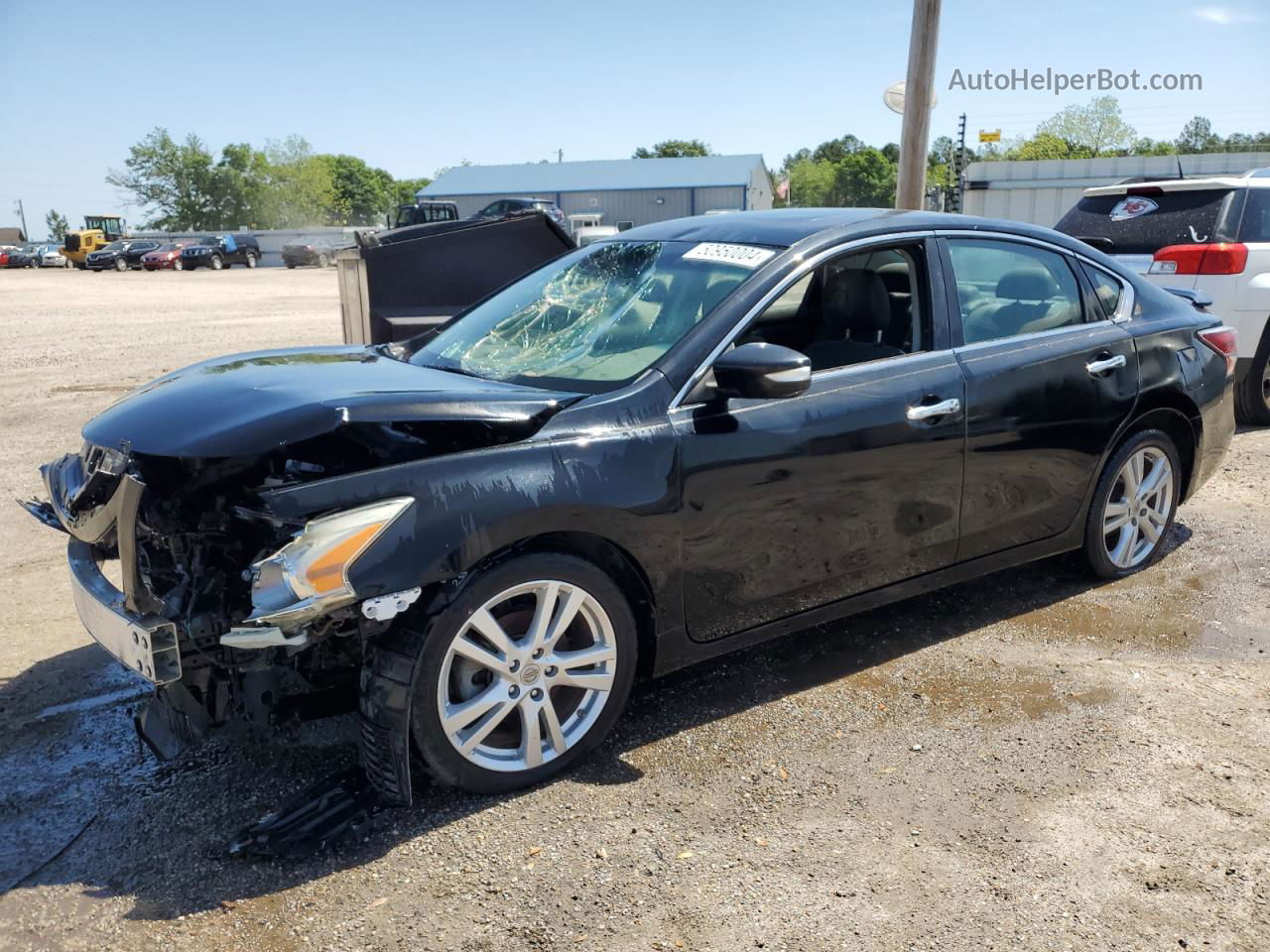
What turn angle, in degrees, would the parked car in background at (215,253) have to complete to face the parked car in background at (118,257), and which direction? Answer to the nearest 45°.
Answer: approximately 45° to its right

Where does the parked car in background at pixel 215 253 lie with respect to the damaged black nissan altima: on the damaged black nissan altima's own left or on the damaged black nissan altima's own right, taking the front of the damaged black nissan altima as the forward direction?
on the damaged black nissan altima's own right

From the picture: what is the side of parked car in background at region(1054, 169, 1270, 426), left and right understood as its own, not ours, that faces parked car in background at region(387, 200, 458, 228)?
left

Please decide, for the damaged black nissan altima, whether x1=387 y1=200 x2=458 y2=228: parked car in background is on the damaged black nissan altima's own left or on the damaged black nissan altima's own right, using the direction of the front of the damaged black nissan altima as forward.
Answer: on the damaged black nissan altima's own right

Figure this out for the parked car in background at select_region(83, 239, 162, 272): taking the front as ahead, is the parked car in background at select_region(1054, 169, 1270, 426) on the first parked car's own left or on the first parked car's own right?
on the first parked car's own left

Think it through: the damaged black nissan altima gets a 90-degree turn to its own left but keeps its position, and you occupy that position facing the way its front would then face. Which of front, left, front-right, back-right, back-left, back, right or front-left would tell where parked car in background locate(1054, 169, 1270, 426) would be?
left

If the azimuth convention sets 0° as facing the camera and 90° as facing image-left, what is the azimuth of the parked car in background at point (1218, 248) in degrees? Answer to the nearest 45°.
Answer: approximately 225°

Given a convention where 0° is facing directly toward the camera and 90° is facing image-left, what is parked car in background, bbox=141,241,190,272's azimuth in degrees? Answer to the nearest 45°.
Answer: approximately 45°

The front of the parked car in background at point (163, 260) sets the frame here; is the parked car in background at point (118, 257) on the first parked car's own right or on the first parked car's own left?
on the first parked car's own right

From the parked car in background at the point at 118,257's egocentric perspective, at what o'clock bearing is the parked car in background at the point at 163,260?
the parked car in background at the point at 163,260 is roughly at 9 o'clock from the parked car in background at the point at 118,257.

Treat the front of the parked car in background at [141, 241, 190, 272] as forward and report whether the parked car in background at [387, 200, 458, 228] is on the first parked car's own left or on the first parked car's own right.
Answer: on the first parked car's own left

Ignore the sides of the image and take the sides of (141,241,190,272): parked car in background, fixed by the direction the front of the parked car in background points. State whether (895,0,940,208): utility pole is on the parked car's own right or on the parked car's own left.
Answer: on the parked car's own left

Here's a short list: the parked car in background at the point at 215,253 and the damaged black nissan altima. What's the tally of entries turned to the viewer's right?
0

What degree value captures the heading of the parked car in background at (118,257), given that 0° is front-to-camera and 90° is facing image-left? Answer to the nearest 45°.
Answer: approximately 45°

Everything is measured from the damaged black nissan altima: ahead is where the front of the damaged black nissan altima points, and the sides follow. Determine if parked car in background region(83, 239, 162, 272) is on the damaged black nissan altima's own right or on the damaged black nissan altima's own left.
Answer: on the damaged black nissan altima's own right
